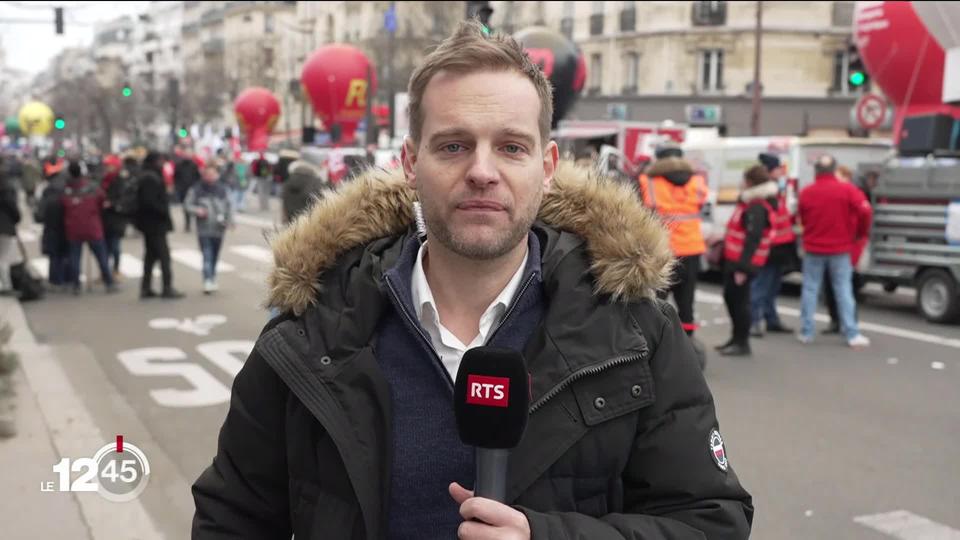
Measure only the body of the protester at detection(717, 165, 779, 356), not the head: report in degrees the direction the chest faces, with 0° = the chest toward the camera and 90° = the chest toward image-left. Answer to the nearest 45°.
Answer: approximately 90°

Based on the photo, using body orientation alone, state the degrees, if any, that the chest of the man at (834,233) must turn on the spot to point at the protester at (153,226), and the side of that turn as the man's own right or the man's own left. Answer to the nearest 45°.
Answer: approximately 90° to the man's own left

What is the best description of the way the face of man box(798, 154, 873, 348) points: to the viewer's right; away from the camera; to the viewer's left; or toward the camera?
away from the camera

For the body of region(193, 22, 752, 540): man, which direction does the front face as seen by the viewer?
toward the camera

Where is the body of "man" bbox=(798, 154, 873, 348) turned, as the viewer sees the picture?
away from the camera

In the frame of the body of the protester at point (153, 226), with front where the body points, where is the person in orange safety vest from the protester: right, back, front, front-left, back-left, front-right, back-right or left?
front-right

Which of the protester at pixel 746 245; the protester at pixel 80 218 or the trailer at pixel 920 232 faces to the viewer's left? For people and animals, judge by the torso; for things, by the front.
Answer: the protester at pixel 746 245

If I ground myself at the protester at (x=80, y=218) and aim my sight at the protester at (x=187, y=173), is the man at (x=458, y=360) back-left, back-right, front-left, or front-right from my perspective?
back-right

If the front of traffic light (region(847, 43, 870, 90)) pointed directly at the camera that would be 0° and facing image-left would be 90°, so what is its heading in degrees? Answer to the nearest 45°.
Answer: approximately 0°

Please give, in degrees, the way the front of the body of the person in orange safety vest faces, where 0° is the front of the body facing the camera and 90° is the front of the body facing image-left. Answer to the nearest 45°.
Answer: approximately 180°

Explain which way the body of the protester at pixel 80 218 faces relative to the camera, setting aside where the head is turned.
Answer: away from the camera

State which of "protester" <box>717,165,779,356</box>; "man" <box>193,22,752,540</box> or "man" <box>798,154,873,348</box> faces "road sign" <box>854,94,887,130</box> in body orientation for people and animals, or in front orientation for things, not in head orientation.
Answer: "man" <box>798,154,873,348</box>
